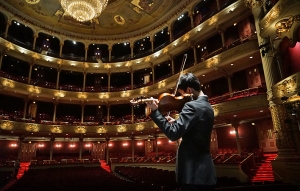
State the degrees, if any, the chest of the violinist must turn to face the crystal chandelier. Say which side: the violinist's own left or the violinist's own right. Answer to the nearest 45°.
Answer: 0° — they already face it

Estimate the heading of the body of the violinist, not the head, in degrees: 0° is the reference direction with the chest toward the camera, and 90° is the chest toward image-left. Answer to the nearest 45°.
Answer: approximately 135°
